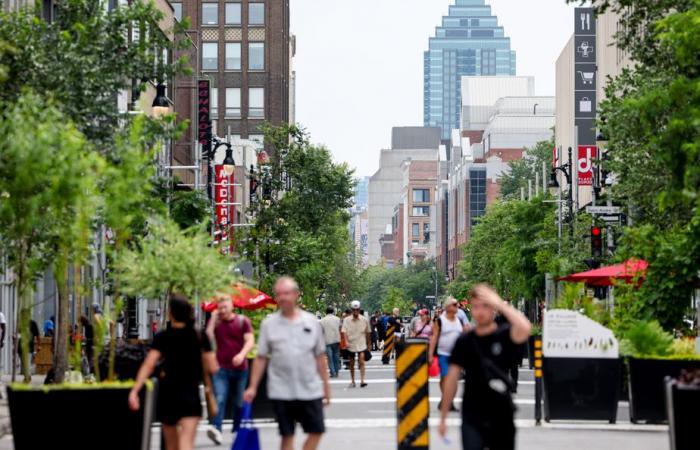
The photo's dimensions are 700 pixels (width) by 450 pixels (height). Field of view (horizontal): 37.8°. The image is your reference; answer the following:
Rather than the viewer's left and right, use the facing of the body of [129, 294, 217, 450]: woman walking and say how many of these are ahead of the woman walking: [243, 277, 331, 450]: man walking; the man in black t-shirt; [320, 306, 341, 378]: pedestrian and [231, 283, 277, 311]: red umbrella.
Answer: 2

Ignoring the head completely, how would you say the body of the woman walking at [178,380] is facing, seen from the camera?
away from the camera

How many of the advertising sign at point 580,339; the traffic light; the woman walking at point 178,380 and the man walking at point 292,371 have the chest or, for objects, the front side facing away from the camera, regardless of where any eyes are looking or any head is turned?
1

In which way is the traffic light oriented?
toward the camera

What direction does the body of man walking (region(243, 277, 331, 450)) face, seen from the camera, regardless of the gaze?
toward the camera

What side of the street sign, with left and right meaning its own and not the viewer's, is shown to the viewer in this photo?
front
